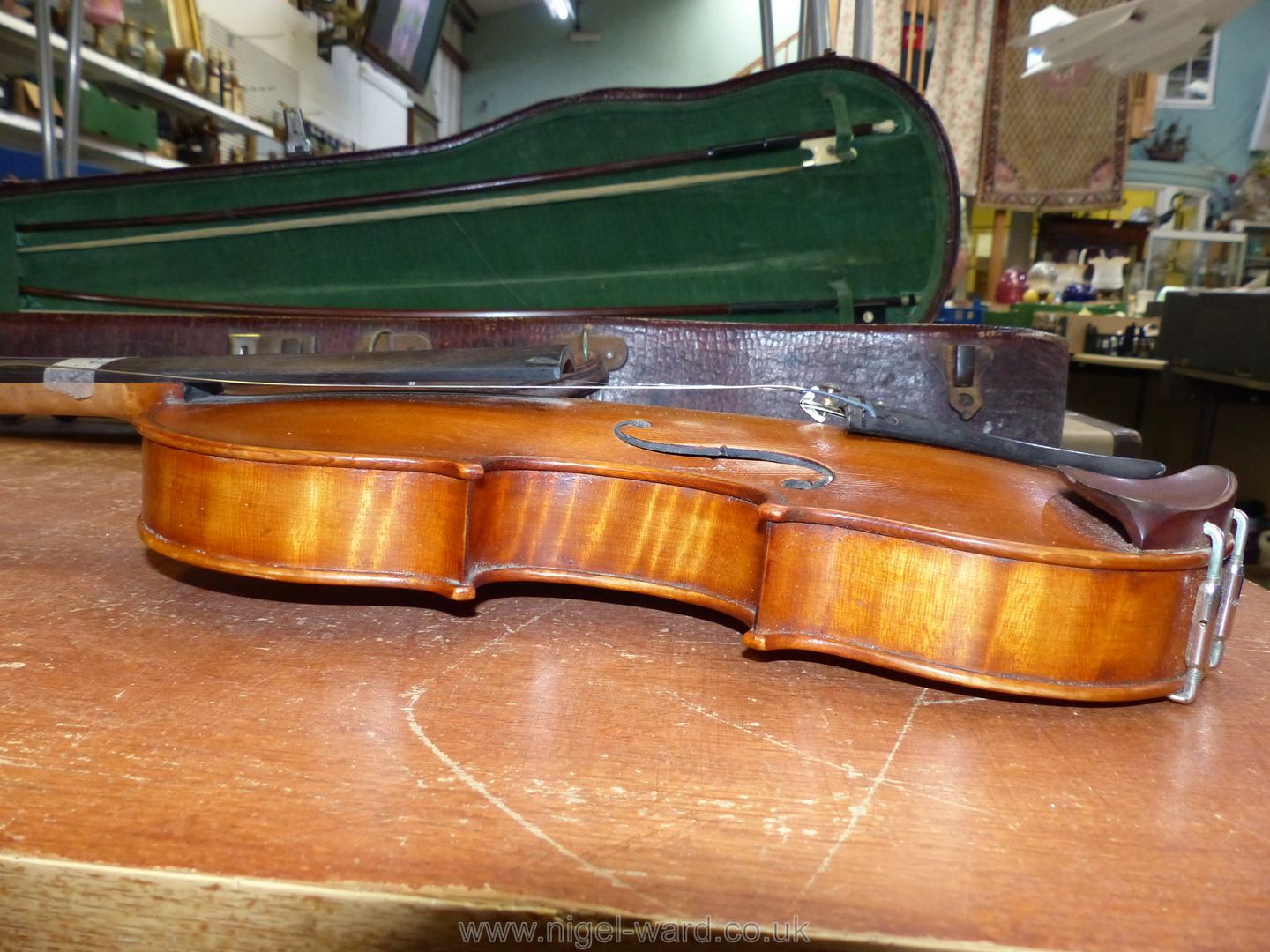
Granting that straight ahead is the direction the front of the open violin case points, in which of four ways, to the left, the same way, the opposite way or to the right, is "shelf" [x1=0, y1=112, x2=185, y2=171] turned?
to the left

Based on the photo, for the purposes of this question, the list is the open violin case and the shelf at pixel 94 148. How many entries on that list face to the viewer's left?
0

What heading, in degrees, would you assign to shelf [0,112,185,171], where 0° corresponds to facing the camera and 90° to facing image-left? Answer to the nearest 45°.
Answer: approximately 315°

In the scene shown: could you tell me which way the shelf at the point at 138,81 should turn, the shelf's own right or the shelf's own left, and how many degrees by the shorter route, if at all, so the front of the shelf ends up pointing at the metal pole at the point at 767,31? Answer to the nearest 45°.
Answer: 0° — it already faces it

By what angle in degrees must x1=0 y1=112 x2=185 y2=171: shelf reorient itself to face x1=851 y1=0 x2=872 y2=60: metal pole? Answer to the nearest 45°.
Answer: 0° — it already faces it

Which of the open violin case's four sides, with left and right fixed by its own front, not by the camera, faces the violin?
front

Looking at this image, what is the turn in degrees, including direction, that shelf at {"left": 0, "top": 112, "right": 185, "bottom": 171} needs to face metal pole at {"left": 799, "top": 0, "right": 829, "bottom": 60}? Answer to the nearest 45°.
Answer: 0° — it already faces it

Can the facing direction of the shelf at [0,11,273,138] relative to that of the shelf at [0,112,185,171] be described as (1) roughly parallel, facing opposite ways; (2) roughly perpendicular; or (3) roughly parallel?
roughly parallel

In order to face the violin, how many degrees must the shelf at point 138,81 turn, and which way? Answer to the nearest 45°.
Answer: approximately 45° to its right

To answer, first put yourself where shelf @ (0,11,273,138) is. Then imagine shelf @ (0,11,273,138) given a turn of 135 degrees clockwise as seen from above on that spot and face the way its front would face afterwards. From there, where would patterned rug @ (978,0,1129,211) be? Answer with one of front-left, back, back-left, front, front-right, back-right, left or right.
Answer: back

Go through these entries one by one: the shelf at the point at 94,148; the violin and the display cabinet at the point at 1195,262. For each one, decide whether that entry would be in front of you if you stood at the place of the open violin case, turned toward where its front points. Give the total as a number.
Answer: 1

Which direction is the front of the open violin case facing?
toward the camera

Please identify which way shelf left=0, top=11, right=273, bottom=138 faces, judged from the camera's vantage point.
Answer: facing the viewer and to the right of the viewer

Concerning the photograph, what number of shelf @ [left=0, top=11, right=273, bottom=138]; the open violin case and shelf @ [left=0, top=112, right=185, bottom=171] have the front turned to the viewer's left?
0
